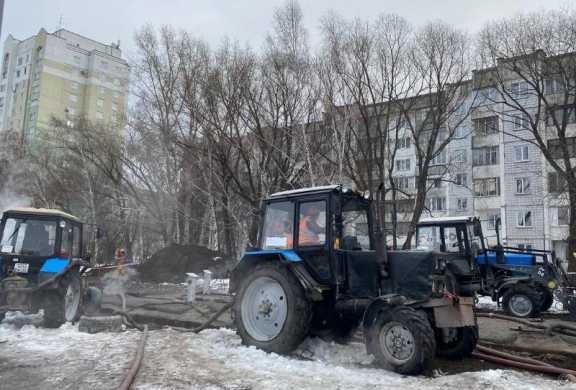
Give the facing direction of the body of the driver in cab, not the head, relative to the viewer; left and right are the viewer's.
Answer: facing to the right of the viewer

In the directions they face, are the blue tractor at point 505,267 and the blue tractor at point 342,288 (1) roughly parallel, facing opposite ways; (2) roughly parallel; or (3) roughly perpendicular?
roughly parallel

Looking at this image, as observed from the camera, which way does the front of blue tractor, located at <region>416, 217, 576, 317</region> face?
facing the viewer and to the right of the viewer

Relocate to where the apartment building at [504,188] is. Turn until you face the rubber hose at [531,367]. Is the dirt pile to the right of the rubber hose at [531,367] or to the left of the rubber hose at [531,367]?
right

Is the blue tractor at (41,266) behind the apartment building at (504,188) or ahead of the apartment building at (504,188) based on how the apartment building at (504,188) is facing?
ahead

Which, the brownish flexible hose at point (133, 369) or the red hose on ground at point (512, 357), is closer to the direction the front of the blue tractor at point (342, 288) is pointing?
the red hose on ground

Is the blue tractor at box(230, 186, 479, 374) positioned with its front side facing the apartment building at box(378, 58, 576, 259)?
no

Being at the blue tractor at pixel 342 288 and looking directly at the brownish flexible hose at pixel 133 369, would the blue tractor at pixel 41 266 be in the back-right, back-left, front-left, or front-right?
front-right

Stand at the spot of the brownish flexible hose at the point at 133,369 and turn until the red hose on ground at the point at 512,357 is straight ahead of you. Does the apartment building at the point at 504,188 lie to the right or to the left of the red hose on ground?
left

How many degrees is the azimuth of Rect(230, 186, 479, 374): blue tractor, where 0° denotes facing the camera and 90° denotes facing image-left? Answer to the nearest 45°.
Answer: approximately 315°

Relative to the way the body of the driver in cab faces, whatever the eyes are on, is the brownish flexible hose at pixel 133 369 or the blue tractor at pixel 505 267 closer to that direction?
the blue tractor
